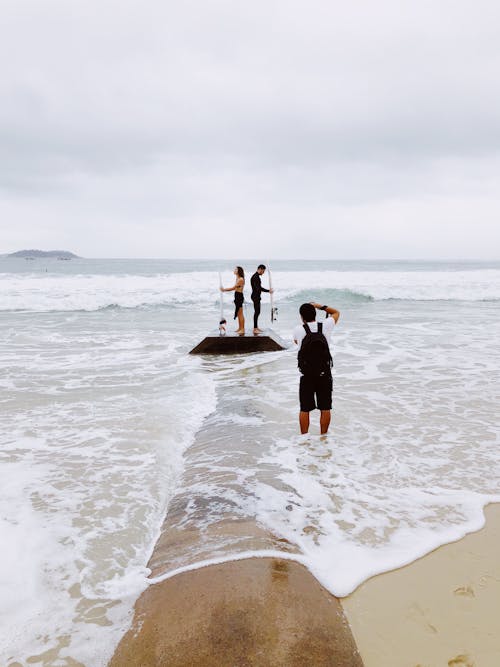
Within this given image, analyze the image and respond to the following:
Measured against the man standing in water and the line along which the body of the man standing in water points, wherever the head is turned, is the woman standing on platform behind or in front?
in front

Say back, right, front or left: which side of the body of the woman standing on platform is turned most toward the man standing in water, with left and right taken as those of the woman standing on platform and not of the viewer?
left

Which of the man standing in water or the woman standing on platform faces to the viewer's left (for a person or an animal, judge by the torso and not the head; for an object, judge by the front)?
the woman standing on platform

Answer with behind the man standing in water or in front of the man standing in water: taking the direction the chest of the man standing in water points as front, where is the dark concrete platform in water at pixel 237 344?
in front

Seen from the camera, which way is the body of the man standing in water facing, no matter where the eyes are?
away from the camera

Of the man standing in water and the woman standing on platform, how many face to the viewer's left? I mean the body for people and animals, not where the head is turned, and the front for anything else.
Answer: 1

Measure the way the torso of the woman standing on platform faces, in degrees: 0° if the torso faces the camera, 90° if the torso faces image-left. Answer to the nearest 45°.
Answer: approximately 90°

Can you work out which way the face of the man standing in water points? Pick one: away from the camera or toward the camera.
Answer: away from the camera
